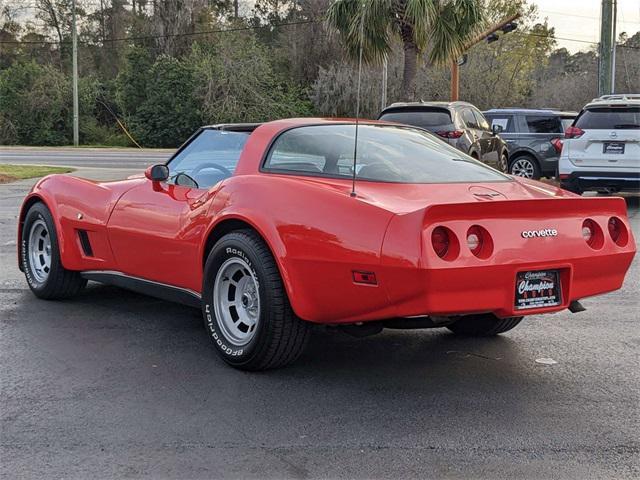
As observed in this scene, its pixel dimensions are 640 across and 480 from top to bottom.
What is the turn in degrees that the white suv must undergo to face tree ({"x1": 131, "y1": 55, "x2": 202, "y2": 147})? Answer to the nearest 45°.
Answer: approximately 45° to its left

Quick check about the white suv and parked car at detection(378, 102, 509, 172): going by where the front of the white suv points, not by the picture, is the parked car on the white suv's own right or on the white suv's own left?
on the white suv's own left

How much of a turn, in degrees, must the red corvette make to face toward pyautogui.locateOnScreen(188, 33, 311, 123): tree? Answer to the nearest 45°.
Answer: approximately 45° to its right

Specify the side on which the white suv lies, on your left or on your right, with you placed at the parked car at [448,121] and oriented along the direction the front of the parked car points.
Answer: on your right

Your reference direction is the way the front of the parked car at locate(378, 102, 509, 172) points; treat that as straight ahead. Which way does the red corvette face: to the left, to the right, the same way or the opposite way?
to the left

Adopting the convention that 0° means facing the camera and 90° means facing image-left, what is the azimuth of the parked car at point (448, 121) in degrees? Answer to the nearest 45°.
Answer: approximately 225°

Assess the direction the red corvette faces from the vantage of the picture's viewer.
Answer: facing away from the viewer and to the left of the viewer

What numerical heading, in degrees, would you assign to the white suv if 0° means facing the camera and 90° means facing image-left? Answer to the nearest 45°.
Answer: approximately 180°

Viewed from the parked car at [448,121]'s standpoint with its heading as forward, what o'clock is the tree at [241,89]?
The tree is roughly at 10 o'clock from the parked car.

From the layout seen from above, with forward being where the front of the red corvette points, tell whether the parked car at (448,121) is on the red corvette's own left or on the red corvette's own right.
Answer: on the red corvette's own right

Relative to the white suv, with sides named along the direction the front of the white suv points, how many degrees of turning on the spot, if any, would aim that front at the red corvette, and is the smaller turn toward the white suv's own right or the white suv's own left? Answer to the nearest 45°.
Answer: approximately 180°
